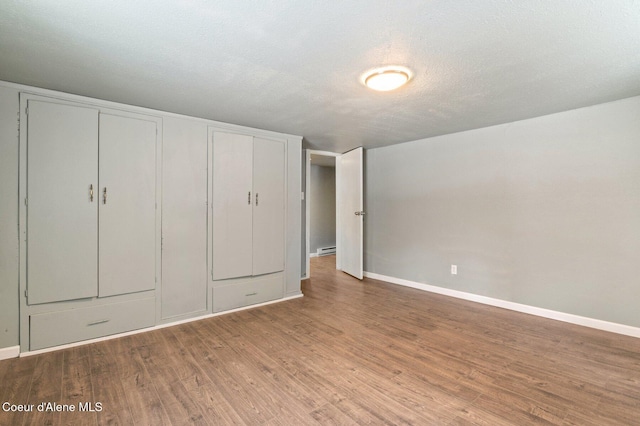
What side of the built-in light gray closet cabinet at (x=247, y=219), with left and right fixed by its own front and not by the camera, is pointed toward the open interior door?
left

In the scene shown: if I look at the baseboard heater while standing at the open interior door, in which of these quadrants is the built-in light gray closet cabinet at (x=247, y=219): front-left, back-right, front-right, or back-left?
back-left

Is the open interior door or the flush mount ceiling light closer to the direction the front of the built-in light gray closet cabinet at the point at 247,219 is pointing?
the flush mount ceiling light

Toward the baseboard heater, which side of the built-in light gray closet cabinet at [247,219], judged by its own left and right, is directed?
left

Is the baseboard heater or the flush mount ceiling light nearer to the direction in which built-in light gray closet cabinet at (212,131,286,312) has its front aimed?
the flush mount ceiling light

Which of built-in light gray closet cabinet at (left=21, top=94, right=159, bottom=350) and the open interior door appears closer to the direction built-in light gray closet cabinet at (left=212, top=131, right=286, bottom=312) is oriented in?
the open interior door

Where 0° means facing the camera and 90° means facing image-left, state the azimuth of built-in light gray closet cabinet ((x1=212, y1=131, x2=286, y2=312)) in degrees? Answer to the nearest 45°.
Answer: approximately 315°
